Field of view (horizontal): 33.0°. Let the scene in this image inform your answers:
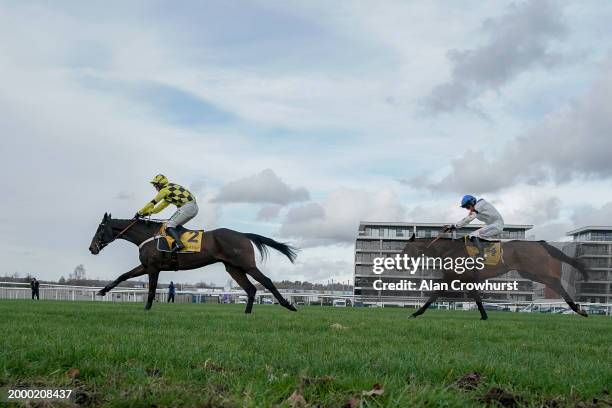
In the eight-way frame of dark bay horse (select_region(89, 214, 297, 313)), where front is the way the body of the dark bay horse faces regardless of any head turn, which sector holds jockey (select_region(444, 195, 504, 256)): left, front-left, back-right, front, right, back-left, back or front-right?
back

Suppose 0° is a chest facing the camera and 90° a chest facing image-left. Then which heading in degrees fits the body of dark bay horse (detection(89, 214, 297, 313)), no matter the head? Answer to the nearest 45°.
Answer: approximately 90°

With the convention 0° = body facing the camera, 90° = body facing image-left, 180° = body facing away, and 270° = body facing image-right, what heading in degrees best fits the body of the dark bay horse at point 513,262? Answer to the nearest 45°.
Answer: approximately 90°

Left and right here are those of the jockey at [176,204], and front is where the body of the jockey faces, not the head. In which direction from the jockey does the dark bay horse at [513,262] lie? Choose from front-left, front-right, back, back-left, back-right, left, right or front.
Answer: back

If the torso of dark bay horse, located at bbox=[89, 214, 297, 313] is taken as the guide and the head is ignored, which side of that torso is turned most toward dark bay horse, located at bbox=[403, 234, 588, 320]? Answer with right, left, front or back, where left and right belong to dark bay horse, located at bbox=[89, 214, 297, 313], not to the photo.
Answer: back

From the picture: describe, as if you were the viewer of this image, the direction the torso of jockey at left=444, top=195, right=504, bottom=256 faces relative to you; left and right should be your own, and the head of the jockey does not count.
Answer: facing to the left of the viewer

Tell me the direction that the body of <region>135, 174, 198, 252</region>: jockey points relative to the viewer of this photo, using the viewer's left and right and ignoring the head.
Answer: facing to the left of the viewer
